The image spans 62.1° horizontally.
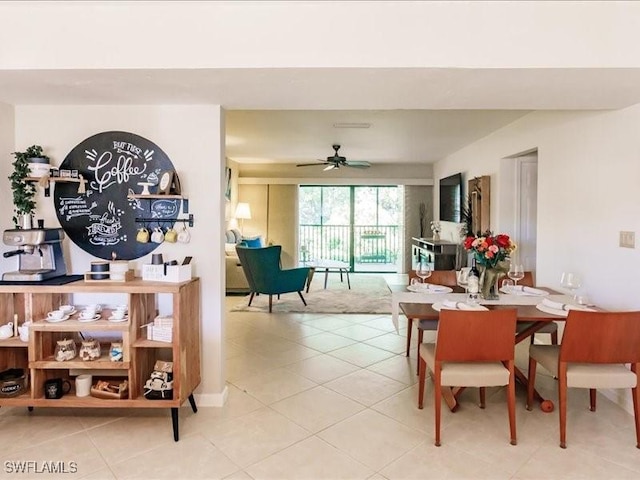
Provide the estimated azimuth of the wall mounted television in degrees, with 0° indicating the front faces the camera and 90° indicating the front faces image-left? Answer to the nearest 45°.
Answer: approximately 90°

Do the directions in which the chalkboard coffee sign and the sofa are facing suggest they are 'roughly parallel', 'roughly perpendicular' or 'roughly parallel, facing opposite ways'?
roughly perpendicular

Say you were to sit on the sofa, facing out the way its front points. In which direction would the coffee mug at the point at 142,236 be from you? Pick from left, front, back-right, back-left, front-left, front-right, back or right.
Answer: right

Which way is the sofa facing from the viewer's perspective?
to the viewer's right

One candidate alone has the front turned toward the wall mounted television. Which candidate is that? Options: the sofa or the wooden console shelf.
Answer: the sofa

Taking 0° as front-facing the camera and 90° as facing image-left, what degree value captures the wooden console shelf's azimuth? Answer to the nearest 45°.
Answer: approximately 0°

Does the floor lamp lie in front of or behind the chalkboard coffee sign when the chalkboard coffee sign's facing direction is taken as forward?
behind

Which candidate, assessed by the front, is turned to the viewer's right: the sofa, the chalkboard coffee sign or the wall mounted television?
the sofa

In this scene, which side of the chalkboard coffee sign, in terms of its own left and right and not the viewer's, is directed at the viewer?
front
